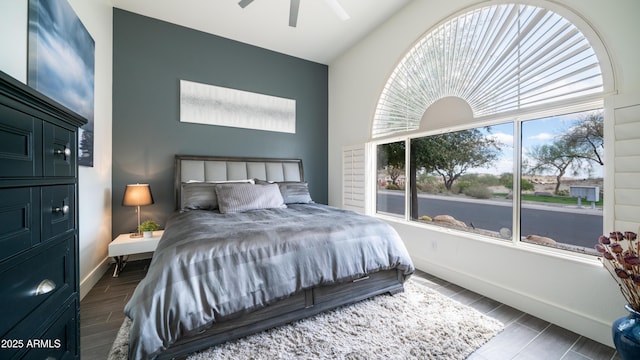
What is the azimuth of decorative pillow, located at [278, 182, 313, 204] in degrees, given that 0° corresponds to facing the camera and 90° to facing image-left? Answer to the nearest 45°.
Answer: approximately 0°

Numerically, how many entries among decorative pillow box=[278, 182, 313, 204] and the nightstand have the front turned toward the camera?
2

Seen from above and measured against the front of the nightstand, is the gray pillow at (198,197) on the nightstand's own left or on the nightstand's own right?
on the nightstand's own left

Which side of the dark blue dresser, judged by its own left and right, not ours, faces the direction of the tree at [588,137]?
front

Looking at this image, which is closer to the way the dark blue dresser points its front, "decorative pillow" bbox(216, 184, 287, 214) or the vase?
the vase

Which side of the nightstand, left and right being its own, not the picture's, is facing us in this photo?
front

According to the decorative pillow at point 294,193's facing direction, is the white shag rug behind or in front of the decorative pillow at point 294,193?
in front

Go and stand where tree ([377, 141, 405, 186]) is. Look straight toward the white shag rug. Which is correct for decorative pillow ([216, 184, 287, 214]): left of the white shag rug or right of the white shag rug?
right

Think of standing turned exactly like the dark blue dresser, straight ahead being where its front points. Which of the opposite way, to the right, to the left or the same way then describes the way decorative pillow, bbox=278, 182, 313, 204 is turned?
to the right

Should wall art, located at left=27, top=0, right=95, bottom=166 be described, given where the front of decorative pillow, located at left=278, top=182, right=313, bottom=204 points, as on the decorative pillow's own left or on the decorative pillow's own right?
on the decorative pillow's own right

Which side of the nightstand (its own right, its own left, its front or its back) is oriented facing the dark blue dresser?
front

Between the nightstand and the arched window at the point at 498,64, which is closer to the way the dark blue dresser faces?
the arched window
